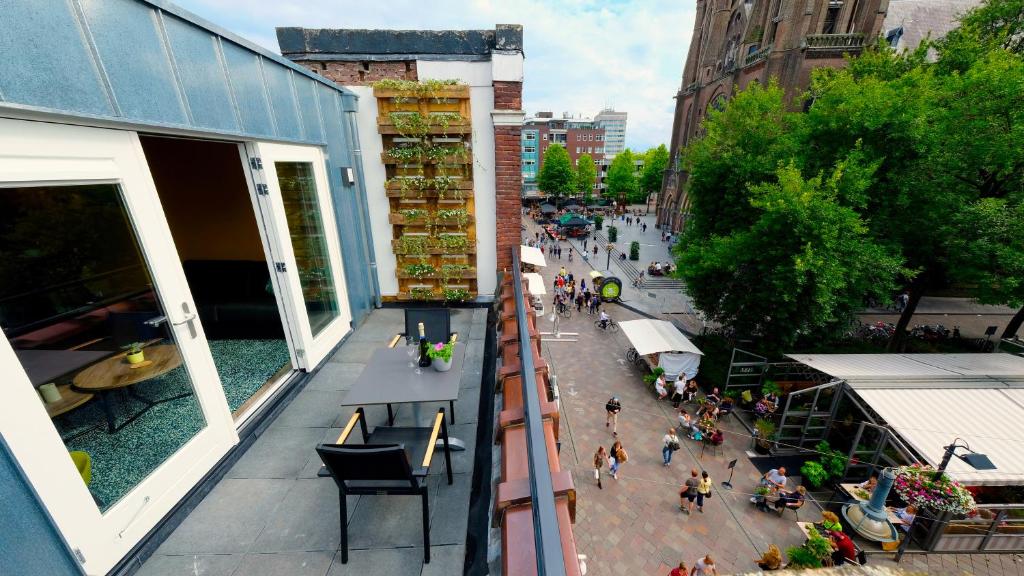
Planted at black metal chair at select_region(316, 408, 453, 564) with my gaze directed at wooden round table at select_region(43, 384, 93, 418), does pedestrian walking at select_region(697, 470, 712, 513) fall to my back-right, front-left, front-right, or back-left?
back-right

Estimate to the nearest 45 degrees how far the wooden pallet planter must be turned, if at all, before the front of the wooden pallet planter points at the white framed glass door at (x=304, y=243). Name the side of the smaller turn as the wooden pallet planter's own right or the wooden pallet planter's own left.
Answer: approximately 45° to the wooden pallet planter's own right

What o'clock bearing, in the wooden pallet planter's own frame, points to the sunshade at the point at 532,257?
The sunshade is roughly at 7 o'clock from the wooden pallet planter.

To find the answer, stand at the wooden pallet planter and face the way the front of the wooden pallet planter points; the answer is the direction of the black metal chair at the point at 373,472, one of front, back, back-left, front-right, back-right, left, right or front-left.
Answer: front

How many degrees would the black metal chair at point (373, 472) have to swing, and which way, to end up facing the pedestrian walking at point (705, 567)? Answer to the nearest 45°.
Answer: approximately 90° to its right

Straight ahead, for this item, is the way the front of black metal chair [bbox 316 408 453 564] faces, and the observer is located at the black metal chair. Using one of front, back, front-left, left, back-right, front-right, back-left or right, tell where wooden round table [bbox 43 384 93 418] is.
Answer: front-left

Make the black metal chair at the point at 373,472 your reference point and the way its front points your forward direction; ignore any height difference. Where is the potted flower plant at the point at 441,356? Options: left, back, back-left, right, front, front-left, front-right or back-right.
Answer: front-right

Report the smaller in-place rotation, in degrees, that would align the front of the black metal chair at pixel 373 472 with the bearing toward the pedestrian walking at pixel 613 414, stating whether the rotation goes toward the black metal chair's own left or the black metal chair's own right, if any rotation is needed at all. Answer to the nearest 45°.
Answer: approximately 45° to the black metal chair's own right

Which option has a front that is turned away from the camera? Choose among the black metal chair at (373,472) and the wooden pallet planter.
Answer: the black metal chair

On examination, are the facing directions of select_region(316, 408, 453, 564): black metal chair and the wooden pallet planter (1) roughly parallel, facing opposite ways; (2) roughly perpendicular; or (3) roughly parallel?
roughly parallel, facing opposite ways

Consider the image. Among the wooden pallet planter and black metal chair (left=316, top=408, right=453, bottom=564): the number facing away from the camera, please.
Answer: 1

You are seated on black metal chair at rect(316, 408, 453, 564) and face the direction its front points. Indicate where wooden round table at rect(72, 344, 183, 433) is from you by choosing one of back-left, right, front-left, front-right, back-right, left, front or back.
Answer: front-left

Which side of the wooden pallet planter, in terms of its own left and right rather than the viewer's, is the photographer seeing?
front

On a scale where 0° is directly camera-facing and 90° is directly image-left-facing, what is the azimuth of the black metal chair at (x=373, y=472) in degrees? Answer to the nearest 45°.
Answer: approximately 180°
